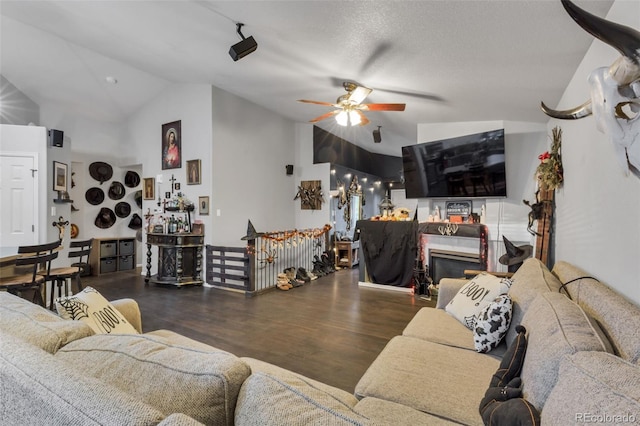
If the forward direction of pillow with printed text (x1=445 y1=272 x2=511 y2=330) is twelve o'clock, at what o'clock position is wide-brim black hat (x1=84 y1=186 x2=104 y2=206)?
The wide-brim black hat is roughly at 2 o'clock from the pillow with printed text.

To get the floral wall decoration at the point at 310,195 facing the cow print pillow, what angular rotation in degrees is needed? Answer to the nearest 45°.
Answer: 0° — it already faces it

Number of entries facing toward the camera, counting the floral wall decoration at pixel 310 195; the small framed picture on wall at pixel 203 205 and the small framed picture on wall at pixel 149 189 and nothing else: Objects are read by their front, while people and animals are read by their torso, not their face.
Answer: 3

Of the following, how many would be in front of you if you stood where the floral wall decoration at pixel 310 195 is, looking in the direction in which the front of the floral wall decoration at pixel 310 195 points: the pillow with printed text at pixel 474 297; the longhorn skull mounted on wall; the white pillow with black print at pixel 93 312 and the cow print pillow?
4

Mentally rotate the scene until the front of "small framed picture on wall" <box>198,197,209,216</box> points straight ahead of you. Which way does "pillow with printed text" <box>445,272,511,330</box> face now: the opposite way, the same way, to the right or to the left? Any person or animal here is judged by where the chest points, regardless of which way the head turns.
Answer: to the right

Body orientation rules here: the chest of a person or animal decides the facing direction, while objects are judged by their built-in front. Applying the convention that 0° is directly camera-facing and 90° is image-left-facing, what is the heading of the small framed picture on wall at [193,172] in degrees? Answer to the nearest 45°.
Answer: approximately 0°

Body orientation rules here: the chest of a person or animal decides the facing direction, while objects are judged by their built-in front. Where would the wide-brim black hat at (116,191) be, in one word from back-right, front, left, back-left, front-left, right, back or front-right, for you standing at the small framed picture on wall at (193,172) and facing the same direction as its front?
back-right

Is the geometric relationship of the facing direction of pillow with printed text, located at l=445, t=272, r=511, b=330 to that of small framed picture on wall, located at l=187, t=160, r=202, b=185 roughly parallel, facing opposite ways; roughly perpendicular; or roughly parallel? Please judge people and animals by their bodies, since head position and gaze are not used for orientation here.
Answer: roughly perpendicular

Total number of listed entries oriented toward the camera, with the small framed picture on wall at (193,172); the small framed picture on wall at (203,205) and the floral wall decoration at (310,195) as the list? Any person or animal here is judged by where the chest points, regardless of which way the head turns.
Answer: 3

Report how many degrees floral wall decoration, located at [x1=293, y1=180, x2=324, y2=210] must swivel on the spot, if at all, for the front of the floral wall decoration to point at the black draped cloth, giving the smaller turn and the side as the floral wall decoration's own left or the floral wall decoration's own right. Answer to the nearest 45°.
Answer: approximately 45° to the floral wall decoration's own left

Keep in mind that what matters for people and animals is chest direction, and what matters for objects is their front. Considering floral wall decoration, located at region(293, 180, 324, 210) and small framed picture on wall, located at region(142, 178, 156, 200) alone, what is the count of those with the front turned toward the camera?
2

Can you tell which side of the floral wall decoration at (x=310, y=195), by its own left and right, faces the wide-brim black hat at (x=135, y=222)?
right

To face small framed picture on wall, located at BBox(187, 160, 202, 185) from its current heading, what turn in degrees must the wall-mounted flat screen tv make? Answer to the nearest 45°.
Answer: approximately 45° to its right

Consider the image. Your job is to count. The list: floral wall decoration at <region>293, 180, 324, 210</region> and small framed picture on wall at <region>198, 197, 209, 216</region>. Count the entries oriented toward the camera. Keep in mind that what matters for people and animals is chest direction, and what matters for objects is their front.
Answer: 2

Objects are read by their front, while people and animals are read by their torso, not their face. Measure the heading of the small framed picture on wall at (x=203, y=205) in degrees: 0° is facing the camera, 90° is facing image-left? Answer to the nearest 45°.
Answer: approximately 0°

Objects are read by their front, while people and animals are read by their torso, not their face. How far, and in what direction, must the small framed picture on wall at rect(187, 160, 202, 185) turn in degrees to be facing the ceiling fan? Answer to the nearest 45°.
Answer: approximately 45° to its left
